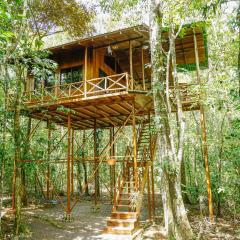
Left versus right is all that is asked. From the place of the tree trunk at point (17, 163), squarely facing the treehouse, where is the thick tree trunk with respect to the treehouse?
right

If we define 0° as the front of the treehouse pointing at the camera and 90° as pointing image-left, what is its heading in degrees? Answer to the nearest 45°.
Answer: approximately 45°

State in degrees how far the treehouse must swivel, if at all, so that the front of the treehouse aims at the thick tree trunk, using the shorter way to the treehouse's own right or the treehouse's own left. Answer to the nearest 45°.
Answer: approximately 45° to the treehouse's own left
